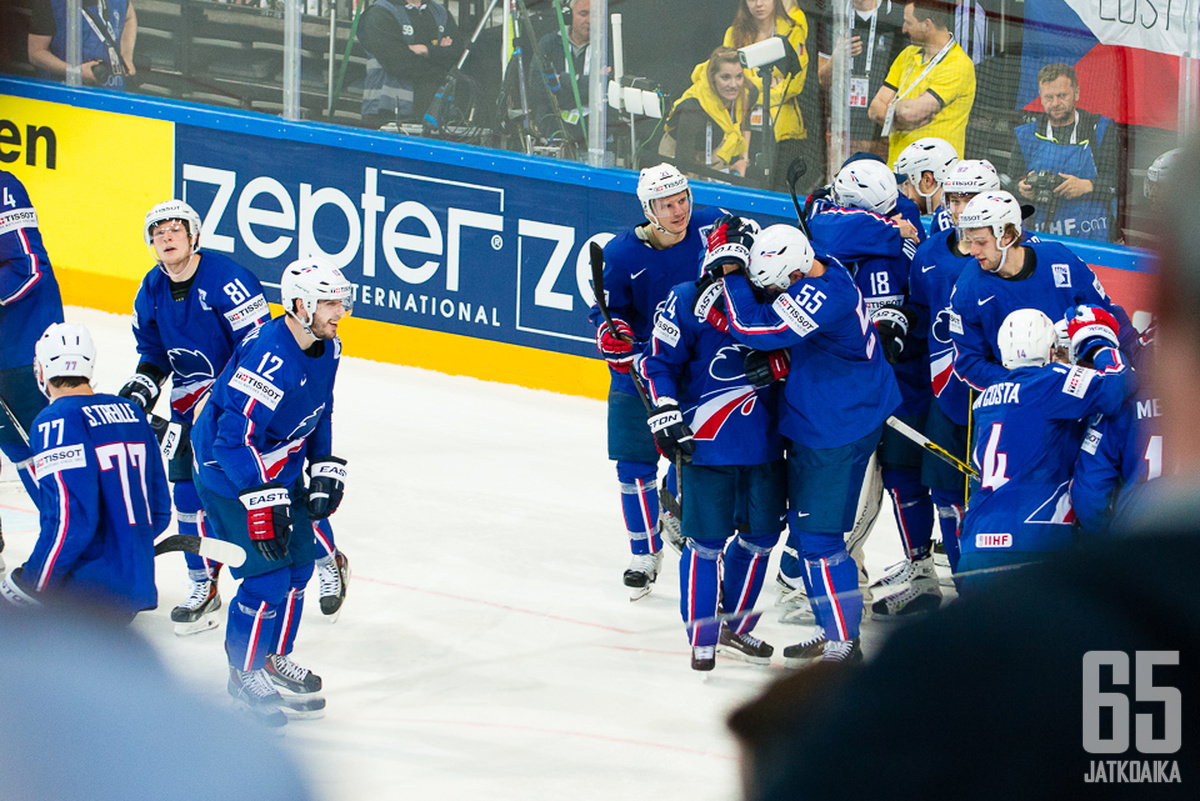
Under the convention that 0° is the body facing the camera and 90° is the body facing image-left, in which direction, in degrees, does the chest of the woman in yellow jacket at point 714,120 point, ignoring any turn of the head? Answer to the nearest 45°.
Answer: approximately 315°

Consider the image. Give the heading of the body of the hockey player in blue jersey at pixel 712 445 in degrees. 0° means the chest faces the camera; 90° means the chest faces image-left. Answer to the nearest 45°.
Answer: approximately 315°

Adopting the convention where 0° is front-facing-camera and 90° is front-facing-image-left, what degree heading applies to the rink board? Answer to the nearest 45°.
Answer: approximately 45°

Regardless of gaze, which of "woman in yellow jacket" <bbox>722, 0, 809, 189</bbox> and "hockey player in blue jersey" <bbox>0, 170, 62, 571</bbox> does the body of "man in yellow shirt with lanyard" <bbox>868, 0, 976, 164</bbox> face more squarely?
the hockey player in blue jersey

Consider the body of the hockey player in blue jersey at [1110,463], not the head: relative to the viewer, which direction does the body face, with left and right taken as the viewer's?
facing away from the viewer and to the left of the viewer

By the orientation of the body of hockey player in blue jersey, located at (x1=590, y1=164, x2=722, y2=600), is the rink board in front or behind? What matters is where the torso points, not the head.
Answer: behind

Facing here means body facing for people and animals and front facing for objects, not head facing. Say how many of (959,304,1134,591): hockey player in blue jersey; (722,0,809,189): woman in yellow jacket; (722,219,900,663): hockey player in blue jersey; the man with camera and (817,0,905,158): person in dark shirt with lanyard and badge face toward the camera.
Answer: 3

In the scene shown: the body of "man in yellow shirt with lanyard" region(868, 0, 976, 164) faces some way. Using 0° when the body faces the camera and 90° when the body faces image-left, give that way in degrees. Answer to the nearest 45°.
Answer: approximately 45°
